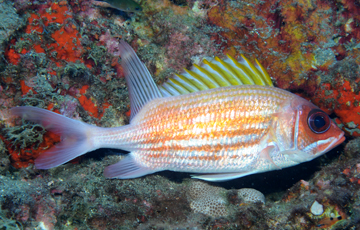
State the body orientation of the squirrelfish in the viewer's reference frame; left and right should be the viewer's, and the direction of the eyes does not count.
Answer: facing to the right of the viewer
